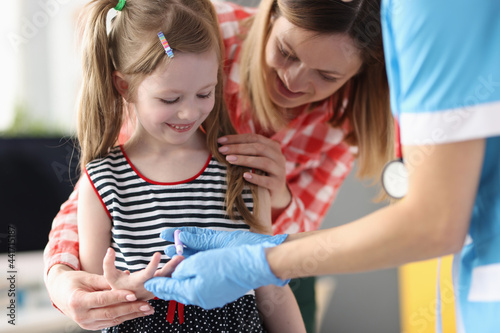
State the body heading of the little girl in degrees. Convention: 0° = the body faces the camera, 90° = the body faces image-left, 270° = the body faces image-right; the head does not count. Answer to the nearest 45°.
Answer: approximately 0°

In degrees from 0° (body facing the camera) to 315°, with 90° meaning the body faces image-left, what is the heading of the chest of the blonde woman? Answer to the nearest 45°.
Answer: approximately 45°

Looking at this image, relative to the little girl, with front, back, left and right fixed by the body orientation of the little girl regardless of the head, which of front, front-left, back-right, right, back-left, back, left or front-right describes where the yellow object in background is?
back-left
